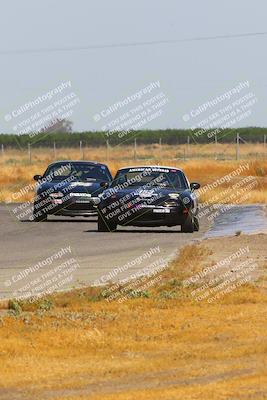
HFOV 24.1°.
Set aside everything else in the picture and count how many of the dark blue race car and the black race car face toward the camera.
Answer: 2

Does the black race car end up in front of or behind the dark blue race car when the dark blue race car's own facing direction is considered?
in front

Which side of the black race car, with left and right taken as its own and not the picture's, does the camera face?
front

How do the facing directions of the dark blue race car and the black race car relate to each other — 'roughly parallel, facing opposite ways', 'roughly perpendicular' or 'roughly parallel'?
roughly parallel

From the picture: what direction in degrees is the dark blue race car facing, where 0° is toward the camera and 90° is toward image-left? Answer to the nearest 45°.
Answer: approximately 0°

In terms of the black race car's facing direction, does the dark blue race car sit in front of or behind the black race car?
behind
